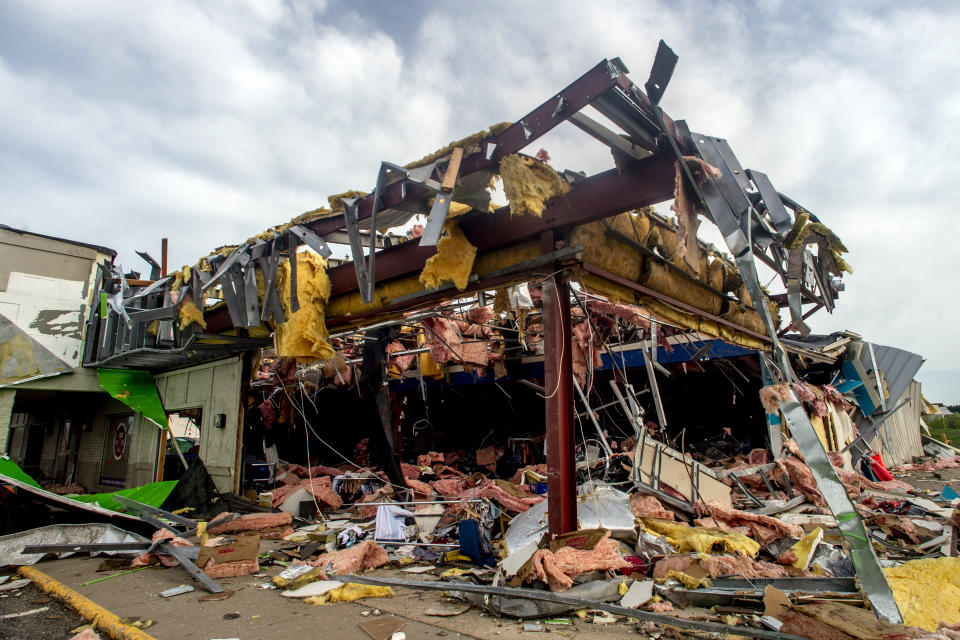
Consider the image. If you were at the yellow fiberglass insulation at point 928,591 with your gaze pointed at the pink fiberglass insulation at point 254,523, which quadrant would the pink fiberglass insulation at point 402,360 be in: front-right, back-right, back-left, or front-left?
front-right

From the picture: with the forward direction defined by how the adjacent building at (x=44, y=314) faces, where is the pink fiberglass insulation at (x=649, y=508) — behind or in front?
in front

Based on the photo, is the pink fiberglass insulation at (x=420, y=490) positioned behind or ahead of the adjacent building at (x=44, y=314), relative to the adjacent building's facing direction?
ahead

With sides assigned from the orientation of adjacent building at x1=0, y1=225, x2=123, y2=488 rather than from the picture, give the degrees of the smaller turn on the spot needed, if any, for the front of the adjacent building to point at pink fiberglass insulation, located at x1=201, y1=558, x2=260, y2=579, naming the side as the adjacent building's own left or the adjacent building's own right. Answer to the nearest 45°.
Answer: approximately 45° to the adjacent building's own right

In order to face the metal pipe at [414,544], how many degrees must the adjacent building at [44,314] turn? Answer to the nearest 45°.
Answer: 0° — it already faces it

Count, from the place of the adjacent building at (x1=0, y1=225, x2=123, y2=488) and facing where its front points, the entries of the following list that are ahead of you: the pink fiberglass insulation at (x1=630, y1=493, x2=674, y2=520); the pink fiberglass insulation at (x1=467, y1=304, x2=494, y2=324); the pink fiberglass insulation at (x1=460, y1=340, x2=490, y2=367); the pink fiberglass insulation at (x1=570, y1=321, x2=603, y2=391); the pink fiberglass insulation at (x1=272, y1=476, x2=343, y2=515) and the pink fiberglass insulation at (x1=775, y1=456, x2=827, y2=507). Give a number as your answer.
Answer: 6

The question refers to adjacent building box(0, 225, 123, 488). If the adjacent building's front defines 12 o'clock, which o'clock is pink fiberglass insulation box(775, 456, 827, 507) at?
The pink fiberglass insulation is roughly at 12 o'clock from the adjacent building.

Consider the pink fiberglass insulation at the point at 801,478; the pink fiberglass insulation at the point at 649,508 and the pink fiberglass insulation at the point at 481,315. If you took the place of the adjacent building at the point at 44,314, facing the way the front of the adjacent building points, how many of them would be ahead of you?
3

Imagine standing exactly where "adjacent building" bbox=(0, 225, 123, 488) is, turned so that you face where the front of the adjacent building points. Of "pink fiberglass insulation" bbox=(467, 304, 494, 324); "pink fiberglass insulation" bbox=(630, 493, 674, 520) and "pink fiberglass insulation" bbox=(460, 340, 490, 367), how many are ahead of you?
3

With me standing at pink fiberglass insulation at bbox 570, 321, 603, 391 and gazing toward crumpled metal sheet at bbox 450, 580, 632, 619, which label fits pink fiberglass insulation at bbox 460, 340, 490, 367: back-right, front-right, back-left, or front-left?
back-right

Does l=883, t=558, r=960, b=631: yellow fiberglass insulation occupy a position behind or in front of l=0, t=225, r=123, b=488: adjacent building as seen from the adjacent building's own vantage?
in front

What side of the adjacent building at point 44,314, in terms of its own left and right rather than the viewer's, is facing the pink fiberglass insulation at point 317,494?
front
